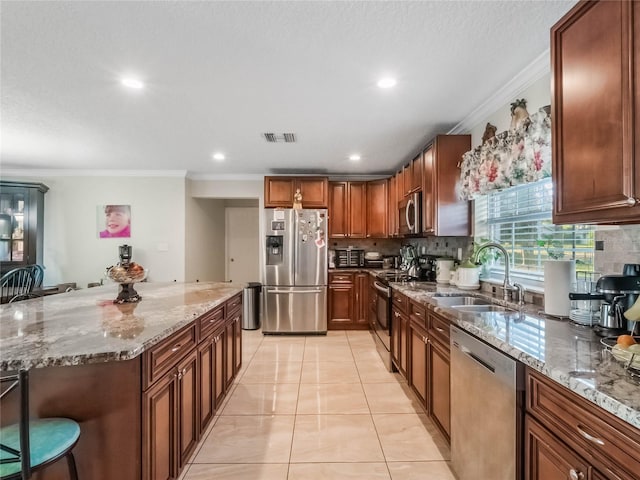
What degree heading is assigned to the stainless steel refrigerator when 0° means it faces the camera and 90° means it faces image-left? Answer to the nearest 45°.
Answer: approximately 0°

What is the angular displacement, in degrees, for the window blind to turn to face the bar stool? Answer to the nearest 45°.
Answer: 0° — it already faces it

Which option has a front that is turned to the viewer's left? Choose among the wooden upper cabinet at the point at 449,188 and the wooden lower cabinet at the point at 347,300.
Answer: the wooden upper cabinet

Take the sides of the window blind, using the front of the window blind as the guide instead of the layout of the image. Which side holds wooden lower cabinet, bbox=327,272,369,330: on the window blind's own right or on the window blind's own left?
on the window blind's own right

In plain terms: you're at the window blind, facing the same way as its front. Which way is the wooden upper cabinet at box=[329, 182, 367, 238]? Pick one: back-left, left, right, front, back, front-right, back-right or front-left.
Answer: right

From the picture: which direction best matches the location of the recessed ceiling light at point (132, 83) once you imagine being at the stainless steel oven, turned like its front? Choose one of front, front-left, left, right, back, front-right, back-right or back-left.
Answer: front-left

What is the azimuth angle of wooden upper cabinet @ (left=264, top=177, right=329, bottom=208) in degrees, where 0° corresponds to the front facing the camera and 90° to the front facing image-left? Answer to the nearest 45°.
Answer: approximately 0°

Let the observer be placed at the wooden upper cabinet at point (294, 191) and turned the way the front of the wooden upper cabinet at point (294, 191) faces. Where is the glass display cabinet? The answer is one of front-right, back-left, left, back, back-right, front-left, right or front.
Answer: right

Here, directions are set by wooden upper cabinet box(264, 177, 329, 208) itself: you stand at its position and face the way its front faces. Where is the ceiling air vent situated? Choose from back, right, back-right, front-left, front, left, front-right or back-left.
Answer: front

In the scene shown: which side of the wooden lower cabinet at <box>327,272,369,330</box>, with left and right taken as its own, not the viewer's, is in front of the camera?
front

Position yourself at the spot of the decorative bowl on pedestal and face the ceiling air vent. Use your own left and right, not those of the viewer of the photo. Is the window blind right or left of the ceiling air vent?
right

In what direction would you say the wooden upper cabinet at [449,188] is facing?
to the viewer's left

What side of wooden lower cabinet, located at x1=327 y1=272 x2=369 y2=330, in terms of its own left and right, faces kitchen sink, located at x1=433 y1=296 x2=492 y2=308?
front

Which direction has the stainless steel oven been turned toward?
to the viewer's left

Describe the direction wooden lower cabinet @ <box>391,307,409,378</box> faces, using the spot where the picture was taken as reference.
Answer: facing to the left of the viewer

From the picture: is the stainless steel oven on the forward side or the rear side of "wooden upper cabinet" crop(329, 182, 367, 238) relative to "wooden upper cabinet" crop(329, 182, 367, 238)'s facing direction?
on the forward side

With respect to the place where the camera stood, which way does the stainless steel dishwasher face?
facing the viewer and to the left of the viewer

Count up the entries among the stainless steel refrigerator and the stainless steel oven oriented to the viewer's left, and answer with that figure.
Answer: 1

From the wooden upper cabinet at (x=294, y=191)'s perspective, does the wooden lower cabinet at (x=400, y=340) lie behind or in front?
in front
